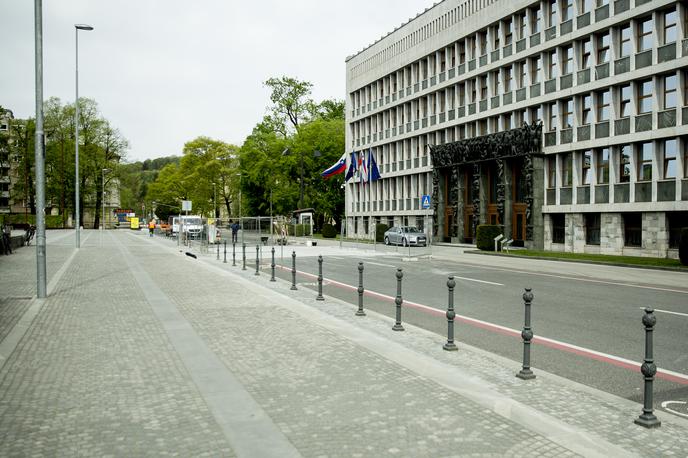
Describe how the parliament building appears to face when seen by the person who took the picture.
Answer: facing the viewer and to the left of the viewer

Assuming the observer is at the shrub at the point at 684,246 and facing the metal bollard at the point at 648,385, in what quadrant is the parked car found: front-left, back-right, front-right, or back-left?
back-right

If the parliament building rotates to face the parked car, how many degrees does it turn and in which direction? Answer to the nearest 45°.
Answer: approximately 45° to its right

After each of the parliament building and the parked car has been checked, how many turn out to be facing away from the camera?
0

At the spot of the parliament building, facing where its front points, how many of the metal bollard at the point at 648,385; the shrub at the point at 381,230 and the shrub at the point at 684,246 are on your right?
1

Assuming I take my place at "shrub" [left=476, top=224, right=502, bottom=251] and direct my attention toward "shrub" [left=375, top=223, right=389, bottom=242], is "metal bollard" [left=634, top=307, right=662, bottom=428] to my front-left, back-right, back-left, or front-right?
back-left
